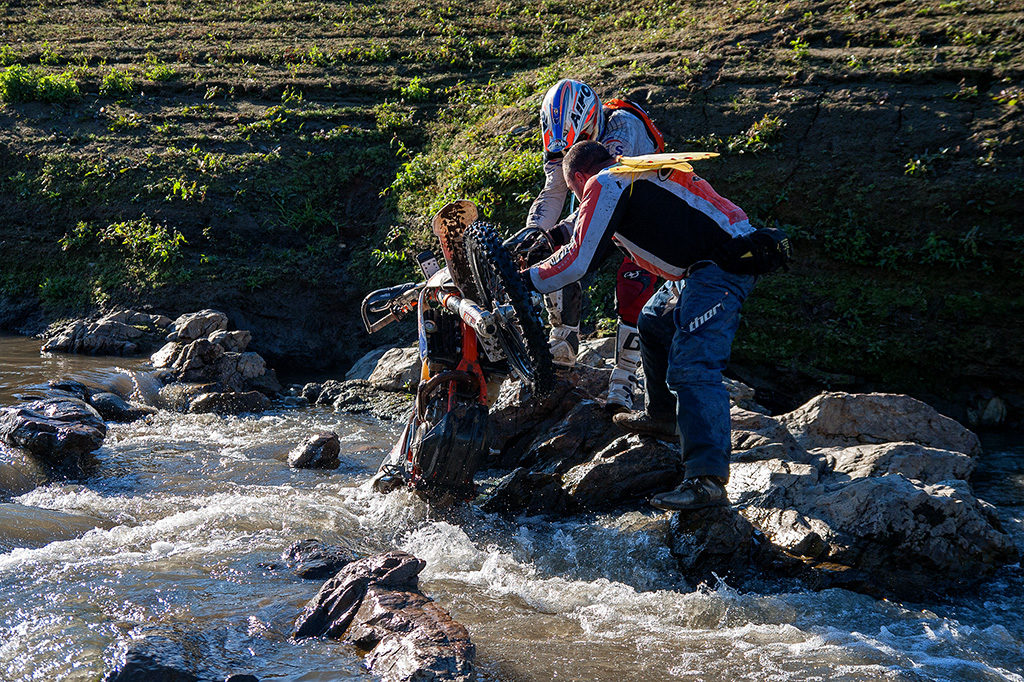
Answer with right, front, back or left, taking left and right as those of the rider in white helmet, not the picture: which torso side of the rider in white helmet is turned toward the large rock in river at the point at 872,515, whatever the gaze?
left

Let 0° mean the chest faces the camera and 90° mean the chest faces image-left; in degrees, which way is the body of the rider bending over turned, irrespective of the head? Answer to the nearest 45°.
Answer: approximately 90°

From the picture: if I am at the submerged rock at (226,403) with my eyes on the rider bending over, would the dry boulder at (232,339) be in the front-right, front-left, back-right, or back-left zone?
back-left

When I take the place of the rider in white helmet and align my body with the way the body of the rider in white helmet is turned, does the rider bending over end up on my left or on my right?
on my left

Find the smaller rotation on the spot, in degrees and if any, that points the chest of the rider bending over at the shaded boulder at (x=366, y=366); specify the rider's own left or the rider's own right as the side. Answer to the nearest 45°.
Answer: approximately 45° to the rider's own right

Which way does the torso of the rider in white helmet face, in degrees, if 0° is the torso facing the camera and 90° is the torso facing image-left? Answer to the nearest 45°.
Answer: approximately 45°

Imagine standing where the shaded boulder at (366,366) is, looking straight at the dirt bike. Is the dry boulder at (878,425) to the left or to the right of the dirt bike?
left

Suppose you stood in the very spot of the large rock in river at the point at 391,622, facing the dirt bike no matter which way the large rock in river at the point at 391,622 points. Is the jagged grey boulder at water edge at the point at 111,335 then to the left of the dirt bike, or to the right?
left
